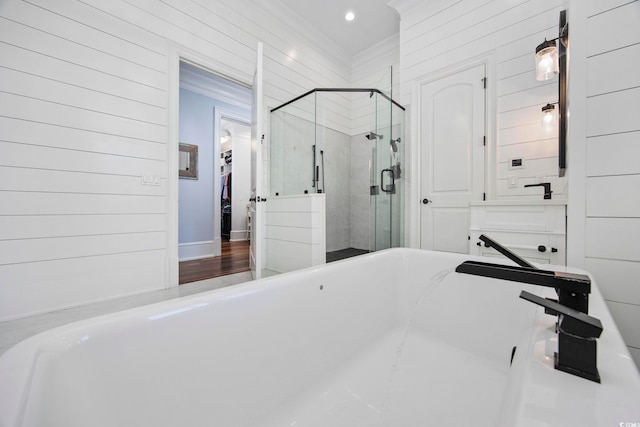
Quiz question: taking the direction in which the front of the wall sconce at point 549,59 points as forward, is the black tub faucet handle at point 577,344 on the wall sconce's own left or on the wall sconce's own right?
on the wall sconce's own left

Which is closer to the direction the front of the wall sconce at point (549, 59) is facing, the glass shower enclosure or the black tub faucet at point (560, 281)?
the glass shower enclosure

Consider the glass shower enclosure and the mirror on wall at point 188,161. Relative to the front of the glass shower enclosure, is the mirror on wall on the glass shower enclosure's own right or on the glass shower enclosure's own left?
on the glass shower enclosure's own right

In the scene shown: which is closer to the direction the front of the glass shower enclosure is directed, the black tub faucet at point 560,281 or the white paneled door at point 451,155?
the black tub faucet

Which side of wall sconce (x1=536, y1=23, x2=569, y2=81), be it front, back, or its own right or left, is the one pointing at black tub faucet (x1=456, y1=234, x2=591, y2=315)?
left

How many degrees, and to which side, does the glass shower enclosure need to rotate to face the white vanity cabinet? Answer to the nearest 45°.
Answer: approximately 45° to its left

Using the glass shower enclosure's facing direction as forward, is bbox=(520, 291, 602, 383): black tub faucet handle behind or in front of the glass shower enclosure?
in front

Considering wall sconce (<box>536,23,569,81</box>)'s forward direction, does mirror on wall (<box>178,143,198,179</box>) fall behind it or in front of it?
in front

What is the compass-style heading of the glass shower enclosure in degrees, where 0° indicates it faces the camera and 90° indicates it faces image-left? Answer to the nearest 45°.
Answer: approximately 0°

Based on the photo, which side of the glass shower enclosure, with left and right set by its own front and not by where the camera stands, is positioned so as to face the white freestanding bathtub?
front

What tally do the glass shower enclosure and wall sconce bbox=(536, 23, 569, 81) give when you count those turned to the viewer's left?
1

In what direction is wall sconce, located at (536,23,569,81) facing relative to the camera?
to the viewer's left
